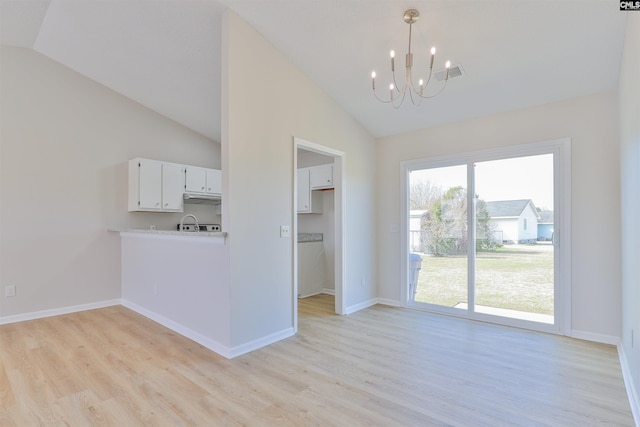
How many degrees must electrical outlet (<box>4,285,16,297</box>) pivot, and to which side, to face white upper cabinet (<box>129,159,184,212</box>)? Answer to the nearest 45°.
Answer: approximately 90° to its left

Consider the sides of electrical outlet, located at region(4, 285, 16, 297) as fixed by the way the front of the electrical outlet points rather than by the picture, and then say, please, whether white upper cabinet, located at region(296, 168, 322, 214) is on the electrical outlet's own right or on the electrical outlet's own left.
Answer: on the electrical outlet's own left

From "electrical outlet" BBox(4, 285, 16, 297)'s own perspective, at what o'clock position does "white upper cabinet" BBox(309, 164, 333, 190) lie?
The white upper cabinet is roughly at 10 o'clock from the electrical outlet.

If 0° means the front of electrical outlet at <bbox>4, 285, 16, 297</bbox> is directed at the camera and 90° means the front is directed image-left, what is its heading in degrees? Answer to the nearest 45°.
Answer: approximately 0°
